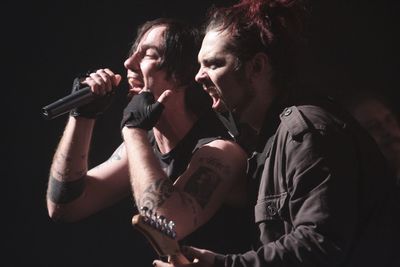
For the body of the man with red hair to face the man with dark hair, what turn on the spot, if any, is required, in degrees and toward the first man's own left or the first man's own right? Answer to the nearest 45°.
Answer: approximately 45° to the first man's own right

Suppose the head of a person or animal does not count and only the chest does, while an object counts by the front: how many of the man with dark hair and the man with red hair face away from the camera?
0

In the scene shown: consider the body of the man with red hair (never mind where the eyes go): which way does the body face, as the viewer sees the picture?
to the viewer's left

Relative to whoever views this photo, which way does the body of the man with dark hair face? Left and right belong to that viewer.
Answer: facing the viewer and to the left of the viewer

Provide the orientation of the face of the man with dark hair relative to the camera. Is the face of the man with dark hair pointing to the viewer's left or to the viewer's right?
to the viewer's left
